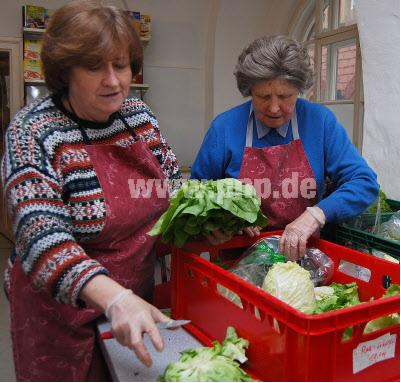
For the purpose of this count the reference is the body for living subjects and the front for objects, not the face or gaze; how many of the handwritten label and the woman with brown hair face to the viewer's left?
0

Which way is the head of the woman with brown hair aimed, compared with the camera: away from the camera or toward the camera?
toward the camera

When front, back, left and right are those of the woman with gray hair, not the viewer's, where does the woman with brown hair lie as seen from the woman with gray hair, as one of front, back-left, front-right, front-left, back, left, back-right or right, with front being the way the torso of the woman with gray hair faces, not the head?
front-right

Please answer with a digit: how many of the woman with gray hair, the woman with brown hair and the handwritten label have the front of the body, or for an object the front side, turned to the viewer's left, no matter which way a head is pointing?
0

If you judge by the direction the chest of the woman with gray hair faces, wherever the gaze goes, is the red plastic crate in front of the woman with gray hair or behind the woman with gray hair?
in front

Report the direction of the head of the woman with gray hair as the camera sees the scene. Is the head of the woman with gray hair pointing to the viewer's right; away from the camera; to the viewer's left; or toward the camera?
toward the camera

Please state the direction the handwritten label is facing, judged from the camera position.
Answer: facing the viewer and to the right of the viewer

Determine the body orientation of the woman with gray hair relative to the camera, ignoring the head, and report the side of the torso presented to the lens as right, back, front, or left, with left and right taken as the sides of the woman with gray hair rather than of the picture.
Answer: front

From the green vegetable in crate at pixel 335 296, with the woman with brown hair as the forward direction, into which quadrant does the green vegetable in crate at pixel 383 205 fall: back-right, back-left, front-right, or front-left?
back-right

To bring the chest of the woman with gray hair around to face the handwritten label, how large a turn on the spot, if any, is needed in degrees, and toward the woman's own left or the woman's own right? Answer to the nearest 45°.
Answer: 0° — they already face it
